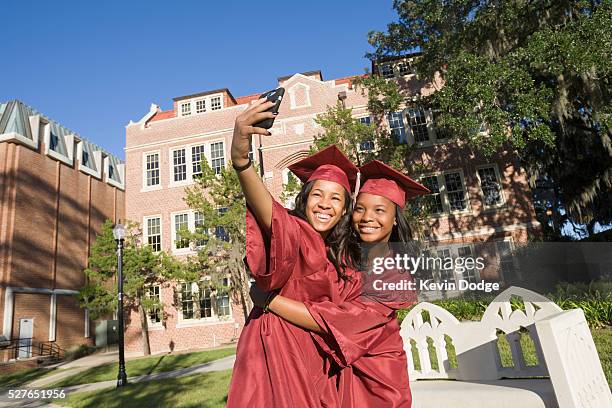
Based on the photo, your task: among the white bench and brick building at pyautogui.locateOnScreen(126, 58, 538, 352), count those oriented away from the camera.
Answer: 0

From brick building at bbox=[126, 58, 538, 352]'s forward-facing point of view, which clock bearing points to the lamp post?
The lamp post is roughly at 1 o'clock from the brick building.

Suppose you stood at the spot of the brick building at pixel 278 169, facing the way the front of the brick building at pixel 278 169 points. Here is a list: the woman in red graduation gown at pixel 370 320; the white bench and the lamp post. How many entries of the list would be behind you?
0

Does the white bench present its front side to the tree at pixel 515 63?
no

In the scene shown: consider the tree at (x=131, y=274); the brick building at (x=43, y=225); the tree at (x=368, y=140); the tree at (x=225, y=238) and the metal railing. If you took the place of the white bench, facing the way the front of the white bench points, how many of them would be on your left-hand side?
0

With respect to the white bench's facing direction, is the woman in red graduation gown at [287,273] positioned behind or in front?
in front

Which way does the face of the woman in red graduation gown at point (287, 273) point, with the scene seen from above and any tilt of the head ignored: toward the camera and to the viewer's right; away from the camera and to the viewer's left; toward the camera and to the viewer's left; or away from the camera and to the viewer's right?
toward the camera and to the viewer's left

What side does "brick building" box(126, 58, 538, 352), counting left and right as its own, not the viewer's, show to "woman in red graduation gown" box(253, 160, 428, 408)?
front

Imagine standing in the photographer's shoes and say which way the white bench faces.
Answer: facing the viewer and to the left of the viewer

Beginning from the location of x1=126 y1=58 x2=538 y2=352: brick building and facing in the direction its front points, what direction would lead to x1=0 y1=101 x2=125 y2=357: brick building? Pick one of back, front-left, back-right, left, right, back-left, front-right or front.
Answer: right

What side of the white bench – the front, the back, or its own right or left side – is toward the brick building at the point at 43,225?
right

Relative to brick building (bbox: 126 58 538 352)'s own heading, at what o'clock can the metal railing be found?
The metal railing is roughly at 3 o'clock from the brick building.
